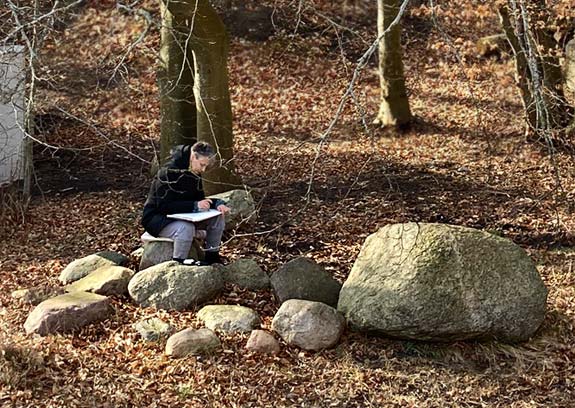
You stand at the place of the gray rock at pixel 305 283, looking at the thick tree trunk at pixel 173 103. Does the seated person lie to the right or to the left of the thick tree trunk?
left

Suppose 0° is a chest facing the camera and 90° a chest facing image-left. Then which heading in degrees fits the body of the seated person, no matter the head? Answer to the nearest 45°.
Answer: approximately 315°

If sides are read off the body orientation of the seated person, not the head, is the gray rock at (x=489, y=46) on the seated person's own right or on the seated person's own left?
on the seated person's own left

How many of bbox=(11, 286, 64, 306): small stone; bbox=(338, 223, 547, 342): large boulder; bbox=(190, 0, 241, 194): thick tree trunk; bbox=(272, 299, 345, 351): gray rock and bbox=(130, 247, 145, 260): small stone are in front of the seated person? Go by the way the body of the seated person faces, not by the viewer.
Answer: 2

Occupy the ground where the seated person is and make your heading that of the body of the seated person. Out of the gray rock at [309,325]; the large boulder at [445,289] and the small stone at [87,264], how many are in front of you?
2

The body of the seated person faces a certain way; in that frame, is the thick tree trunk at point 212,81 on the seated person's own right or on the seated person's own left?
on the seated person's own left

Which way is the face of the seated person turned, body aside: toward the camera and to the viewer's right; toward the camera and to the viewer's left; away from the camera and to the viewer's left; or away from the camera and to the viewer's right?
toward the camera and to the viewer's right

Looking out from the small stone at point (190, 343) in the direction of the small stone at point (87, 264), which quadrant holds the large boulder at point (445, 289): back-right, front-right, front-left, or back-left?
back-right

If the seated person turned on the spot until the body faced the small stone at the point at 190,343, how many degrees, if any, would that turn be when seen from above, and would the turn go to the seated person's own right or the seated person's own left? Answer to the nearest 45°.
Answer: approximately 45° to the seated person's own right

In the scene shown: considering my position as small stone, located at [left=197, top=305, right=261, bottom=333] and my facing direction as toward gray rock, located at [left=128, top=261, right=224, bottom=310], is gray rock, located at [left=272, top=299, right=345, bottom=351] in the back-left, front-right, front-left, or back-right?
back-right

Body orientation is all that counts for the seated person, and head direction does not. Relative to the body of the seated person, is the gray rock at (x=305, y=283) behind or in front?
in front

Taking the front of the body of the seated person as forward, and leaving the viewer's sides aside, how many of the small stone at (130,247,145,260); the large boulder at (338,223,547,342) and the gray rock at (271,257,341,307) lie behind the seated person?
1

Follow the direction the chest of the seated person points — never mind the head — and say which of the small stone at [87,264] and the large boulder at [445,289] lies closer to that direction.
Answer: the large boulder

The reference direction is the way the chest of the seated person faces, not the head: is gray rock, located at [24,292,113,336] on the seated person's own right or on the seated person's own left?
on the seated person's own right

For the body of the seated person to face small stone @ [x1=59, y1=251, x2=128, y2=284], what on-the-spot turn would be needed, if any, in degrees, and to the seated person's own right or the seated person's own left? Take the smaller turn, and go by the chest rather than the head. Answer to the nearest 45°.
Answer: approximately 180°
